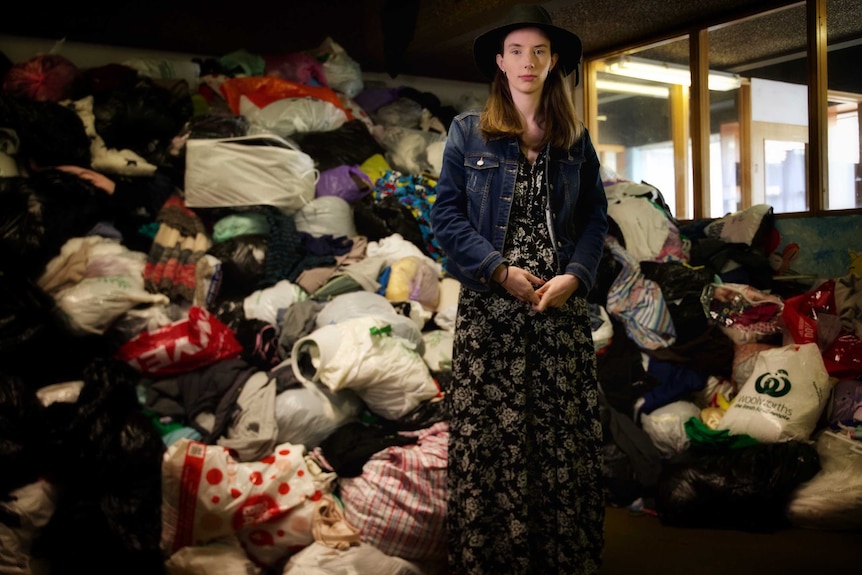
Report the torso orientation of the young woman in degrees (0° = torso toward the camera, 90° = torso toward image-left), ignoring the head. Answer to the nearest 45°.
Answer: approximately 0°

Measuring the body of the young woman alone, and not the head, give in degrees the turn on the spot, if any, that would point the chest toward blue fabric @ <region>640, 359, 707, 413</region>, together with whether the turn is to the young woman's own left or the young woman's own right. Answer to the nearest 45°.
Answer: approximately 135° to the young woman's own left

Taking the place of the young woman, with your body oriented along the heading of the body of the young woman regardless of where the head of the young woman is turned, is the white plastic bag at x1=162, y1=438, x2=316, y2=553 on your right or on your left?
on your right

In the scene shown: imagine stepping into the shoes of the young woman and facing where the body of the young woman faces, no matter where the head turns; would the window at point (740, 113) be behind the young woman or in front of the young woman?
behind

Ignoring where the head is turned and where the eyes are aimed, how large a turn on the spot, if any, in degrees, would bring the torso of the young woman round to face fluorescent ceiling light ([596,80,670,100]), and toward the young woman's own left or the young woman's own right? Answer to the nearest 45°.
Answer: approximately 180°

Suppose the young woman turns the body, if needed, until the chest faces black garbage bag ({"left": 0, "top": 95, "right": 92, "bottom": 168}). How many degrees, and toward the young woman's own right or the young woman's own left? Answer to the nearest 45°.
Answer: approximately 135° to the young woman's own right

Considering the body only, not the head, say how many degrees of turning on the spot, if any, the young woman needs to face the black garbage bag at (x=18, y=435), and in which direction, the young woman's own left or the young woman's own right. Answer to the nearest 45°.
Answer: approximately 90° to the young woman's own right
